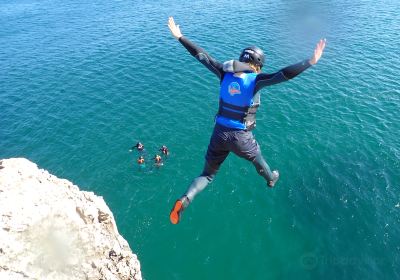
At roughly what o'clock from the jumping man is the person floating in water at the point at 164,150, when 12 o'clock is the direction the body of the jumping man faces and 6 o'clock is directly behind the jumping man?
The person floating in water is roughly at 10 o'clock from the jumping man.

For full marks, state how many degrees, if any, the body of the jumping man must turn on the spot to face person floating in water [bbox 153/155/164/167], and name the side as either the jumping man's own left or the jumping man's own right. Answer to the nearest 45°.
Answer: approximately 45° to the jumping man's own left

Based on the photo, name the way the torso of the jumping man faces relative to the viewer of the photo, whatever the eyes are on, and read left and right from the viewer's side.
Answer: facing away from the viewer and to the right of the viewer
